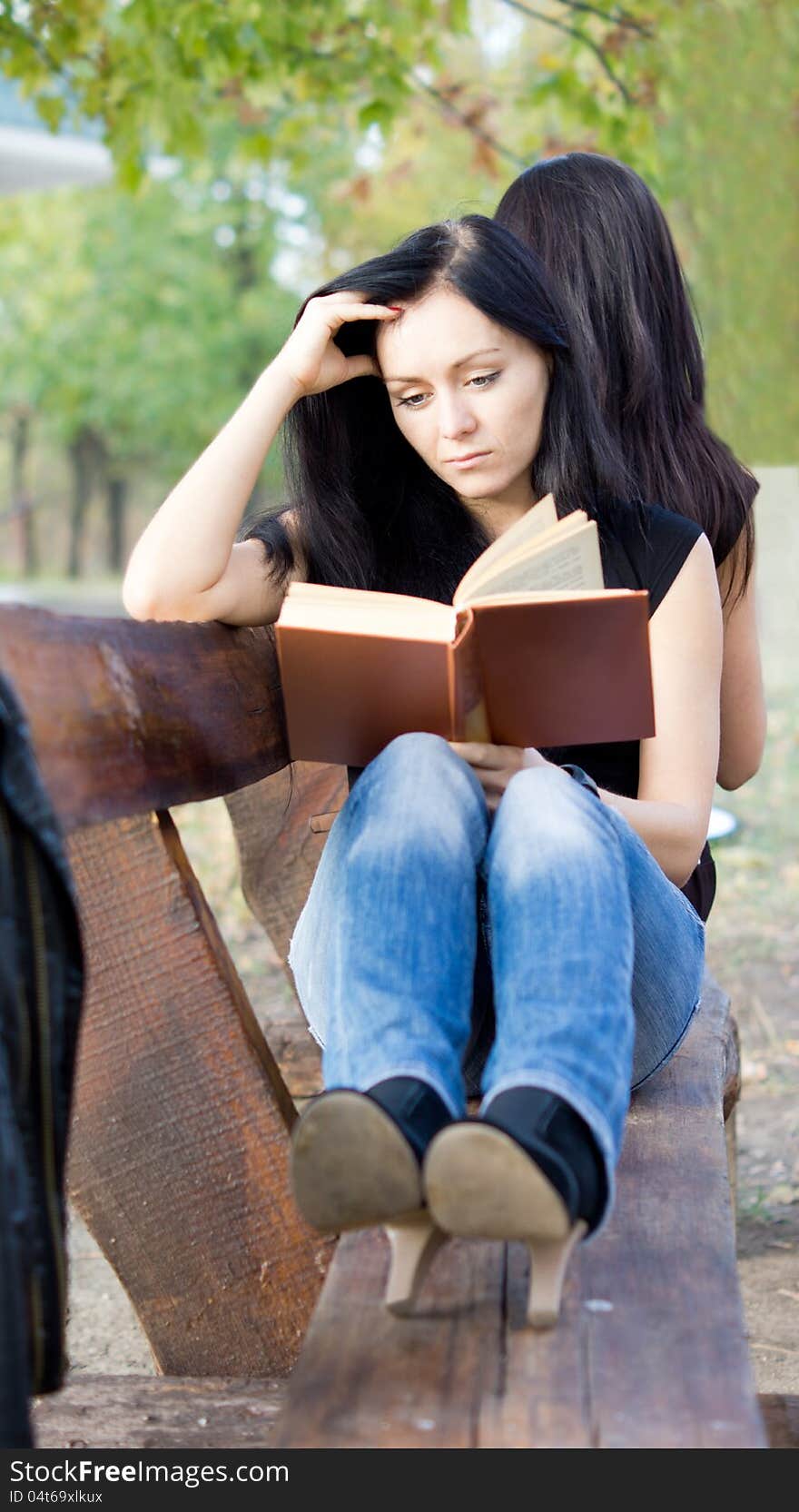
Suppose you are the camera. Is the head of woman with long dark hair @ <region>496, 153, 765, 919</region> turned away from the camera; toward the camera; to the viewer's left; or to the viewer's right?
away from the camera

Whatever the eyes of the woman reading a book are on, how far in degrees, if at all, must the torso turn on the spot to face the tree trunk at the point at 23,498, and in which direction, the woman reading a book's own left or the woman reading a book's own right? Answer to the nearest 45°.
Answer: approximately 180°

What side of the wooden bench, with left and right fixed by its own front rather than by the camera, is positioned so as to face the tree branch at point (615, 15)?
left

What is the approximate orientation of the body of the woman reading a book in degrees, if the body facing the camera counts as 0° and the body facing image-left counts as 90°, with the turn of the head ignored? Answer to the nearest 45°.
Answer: approximately 0°

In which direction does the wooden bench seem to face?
to the viewer's right

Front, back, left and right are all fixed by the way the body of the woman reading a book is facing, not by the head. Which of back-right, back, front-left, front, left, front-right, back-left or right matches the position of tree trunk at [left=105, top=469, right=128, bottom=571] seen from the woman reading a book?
back

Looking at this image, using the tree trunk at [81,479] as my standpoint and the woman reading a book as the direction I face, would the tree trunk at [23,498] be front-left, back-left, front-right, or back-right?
back-right

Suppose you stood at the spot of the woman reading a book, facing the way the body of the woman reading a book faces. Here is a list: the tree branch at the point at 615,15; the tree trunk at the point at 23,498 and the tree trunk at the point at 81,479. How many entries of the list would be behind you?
3
